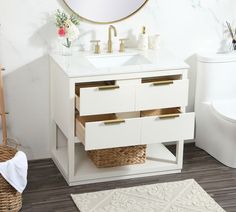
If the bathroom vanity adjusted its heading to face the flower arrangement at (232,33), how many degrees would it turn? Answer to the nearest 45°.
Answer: approximately 135° to its left

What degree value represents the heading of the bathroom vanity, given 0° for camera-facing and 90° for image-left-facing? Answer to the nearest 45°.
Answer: approximately 0°

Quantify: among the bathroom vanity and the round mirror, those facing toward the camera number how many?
2

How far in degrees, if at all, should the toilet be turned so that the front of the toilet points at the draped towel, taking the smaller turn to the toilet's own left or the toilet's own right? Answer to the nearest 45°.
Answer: approximately 90° to the toilet's own right

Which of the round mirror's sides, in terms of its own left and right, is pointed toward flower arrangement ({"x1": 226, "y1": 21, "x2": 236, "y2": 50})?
left

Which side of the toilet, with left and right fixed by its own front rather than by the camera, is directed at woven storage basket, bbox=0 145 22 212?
right
